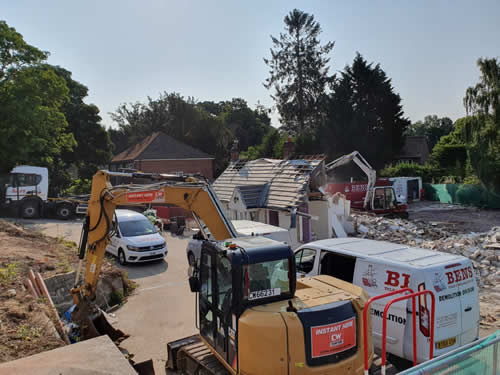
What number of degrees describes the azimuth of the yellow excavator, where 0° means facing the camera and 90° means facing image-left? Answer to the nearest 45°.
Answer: approximately 135°

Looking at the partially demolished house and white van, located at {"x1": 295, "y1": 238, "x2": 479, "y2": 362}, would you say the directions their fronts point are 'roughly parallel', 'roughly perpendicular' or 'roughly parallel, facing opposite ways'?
roughly perpendicular

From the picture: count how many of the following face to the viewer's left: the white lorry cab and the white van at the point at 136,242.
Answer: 1

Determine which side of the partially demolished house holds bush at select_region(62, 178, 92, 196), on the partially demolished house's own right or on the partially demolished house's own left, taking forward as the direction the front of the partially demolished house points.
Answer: on the partially demolished house's own right

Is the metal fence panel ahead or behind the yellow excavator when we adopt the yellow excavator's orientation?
behind

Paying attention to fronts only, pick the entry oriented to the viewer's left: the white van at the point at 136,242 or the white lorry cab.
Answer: the white lorry cab

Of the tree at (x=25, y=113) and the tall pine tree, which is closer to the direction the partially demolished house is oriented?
the tree

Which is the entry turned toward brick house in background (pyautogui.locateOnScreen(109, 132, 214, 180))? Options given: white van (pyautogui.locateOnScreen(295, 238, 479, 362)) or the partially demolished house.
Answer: the white van

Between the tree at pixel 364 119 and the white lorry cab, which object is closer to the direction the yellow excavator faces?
the white lorry cab

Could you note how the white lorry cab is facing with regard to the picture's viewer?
facing to the left of the viewer

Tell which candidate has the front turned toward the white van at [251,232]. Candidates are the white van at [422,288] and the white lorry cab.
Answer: the white van at [422,288]

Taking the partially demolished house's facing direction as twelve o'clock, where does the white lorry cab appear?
The white lorry cab is roughly at 2 o'clock from the partially demolished house.
